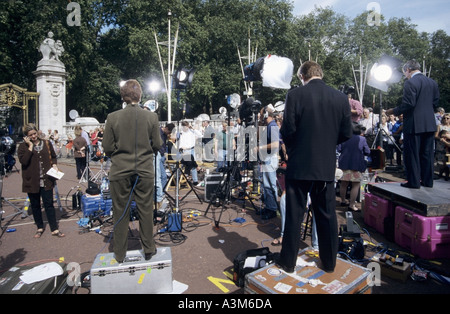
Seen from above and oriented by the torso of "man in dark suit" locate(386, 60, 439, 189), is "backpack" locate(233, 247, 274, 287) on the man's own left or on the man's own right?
on the man's own left

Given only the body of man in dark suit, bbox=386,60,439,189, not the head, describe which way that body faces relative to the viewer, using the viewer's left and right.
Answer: facing away from the viewer and to the left of the viewer

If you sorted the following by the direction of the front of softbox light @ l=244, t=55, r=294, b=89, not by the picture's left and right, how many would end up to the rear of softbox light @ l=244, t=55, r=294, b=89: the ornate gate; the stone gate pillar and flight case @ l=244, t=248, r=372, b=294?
2

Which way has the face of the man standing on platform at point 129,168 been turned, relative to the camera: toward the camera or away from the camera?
away from the camera

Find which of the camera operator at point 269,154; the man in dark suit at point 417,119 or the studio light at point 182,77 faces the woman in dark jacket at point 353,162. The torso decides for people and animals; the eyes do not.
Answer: the man in dark suit

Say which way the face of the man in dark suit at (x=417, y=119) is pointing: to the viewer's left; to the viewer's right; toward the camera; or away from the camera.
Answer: to the viewer's left

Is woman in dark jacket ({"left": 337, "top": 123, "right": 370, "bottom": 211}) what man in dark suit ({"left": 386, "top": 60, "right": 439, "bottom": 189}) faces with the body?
yes

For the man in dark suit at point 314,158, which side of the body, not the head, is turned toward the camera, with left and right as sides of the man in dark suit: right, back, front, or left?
back
